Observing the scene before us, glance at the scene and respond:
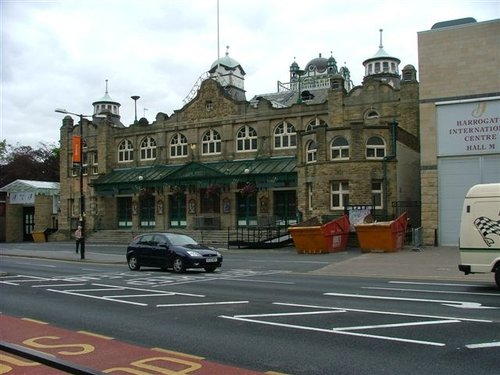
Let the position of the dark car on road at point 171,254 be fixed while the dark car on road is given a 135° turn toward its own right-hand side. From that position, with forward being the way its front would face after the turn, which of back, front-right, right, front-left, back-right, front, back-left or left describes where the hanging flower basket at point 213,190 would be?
right

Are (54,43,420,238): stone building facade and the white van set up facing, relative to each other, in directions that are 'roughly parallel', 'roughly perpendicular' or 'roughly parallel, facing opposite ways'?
roughly perpendicular

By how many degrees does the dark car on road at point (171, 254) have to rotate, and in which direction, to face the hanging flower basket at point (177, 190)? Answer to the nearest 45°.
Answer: approximately 135° to its left

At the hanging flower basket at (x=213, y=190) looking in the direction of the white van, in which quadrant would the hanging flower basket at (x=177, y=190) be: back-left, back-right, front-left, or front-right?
back-right

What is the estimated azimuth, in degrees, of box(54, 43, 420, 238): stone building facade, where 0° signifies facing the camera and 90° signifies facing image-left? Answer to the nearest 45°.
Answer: approximately 45°

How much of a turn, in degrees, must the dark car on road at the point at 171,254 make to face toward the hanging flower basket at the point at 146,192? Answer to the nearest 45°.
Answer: approximately 135° to its left

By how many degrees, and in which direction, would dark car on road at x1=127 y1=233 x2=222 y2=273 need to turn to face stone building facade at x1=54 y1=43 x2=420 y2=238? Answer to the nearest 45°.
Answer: approximately 135° to its left

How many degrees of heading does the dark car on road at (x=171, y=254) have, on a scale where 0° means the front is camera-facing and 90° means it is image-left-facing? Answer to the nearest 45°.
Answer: approximately 315°

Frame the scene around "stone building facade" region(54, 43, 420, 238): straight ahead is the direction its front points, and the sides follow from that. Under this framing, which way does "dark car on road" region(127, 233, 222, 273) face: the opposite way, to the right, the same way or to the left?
to the left
